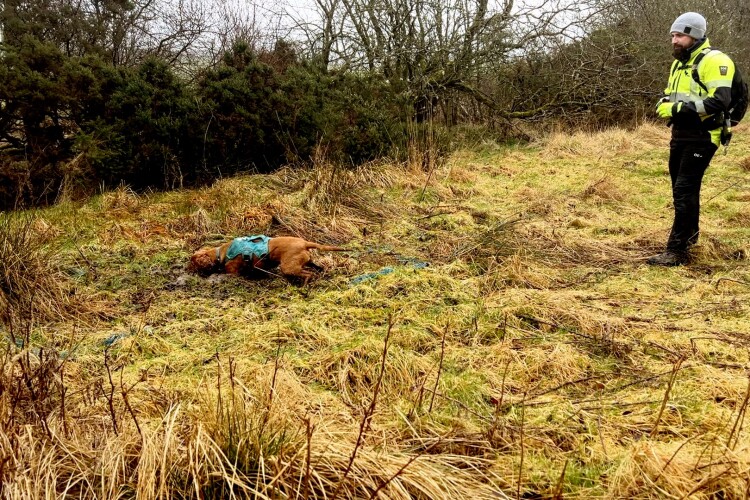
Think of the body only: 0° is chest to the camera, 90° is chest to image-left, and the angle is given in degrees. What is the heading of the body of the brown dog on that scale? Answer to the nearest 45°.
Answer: approximately 90°

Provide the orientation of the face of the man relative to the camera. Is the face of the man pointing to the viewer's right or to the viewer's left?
to the viewer's left

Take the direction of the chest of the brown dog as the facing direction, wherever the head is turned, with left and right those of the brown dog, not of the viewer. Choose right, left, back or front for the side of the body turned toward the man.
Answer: back
